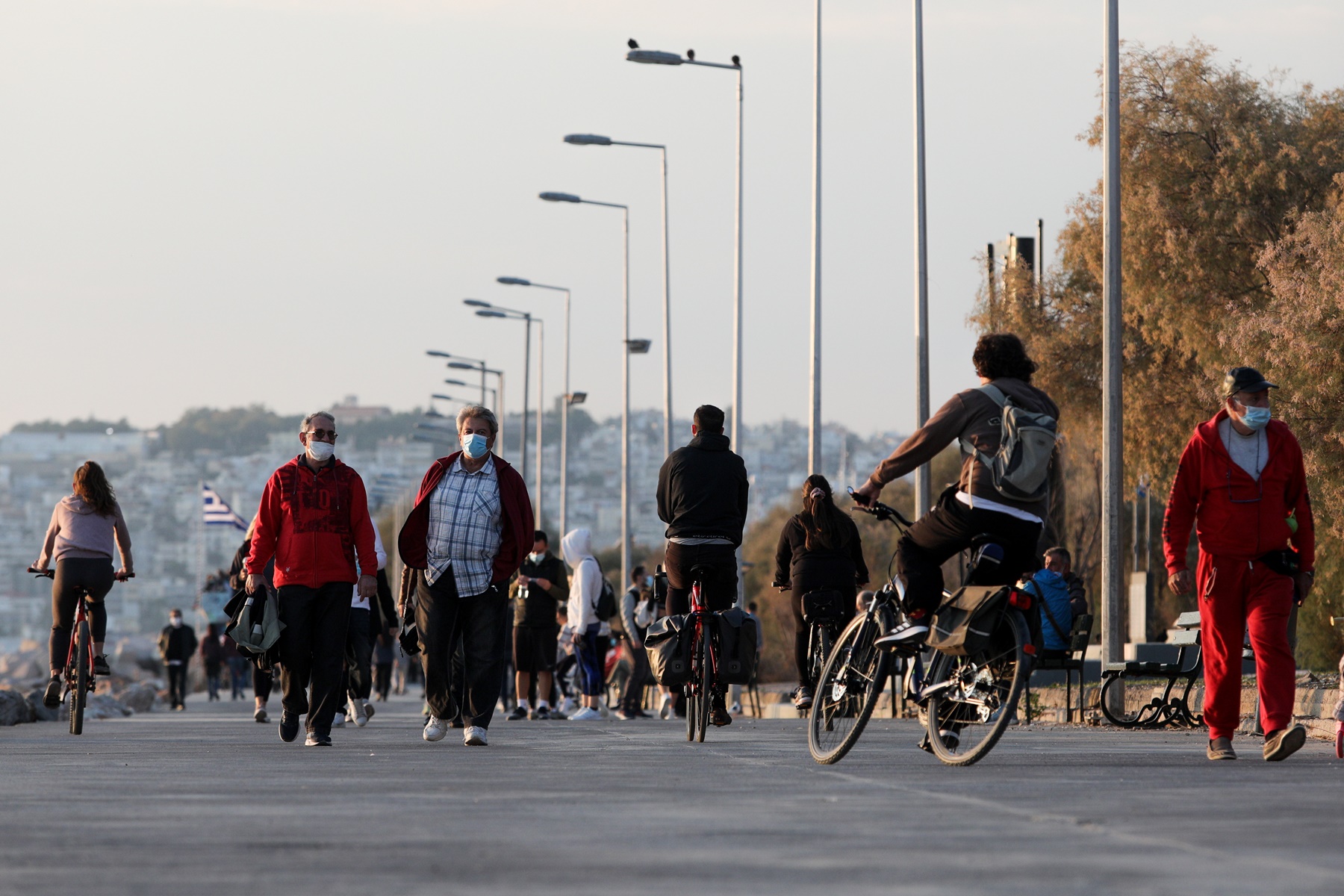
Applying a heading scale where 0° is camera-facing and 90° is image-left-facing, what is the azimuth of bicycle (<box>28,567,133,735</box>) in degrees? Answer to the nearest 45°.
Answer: approximately 180°

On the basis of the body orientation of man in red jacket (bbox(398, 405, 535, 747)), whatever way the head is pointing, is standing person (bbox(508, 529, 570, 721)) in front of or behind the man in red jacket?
behind

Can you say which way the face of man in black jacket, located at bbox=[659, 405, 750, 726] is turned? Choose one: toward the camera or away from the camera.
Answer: away from the camera

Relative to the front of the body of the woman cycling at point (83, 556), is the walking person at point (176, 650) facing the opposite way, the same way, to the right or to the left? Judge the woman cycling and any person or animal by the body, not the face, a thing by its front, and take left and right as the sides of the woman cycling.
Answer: the opposite way

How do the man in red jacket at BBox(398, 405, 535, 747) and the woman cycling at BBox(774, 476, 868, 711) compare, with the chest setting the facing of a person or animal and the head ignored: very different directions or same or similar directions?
very different directions

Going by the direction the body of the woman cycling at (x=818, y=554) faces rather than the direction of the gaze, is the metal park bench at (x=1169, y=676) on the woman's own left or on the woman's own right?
on the woman's own right

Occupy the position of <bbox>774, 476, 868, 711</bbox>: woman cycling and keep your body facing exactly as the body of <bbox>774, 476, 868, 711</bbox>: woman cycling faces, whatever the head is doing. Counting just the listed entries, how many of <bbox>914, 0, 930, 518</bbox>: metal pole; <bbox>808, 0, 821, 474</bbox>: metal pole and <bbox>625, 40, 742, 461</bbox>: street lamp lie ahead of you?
3

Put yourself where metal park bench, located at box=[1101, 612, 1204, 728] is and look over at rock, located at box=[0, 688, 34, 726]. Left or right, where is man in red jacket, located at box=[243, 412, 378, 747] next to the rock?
left

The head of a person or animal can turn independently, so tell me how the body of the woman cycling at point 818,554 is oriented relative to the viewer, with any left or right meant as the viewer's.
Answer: facing away from the viewer

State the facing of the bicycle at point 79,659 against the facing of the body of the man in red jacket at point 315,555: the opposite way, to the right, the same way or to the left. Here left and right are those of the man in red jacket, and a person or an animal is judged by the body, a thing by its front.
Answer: the opposite way

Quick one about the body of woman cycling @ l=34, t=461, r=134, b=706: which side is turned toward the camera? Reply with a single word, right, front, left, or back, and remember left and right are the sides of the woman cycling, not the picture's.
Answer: back

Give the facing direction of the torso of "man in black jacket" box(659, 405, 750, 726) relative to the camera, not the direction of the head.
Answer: away from the camera

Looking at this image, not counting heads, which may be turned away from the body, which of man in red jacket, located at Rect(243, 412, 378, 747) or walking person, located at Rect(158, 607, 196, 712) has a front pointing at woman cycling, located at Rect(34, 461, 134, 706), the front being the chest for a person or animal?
the walking person
